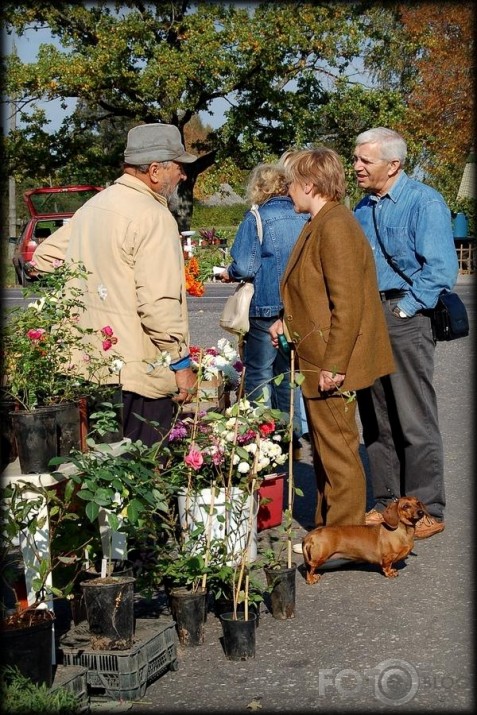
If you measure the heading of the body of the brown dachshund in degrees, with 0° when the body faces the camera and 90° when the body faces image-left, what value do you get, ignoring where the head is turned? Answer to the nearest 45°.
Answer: approximately 270°

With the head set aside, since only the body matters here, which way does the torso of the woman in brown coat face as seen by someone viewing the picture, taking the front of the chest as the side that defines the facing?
to the viewer's left

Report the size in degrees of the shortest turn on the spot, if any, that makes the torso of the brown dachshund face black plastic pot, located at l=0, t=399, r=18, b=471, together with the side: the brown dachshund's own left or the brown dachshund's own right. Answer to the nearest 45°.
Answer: approximately 135° to the brown dachshund's own right

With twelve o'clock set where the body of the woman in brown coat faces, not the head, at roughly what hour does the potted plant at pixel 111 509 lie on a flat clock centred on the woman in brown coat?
The potted plant is roughly at 10 o'clock from the woman in brown coat.

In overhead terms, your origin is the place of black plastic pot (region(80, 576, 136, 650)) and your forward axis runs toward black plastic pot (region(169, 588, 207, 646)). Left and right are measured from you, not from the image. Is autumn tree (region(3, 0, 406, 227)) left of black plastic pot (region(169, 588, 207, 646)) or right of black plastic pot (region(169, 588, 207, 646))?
left

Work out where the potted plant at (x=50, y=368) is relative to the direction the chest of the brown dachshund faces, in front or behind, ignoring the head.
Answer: behind

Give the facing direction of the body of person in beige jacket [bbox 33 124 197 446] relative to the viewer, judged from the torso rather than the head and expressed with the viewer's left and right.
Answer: facing away from the viewer and to the right of the viewer
